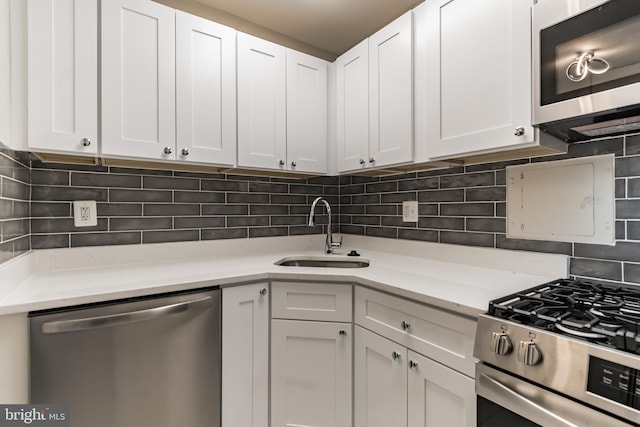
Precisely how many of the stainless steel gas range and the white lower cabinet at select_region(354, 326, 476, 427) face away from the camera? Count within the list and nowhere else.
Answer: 0

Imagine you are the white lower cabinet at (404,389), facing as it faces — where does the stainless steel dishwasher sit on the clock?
The stainless steel dishwasher is roughly at 1 o'clock from the white lower cabinet.

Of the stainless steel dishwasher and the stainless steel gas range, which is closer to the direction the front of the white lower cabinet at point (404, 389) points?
the stainless steel dishwasher

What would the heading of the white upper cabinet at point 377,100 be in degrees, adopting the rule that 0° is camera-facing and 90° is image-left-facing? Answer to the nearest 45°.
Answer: approximately 45°

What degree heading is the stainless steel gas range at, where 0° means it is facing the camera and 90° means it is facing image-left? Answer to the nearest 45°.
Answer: approximately 45°

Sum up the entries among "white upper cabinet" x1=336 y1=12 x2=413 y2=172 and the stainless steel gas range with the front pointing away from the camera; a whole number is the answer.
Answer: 0

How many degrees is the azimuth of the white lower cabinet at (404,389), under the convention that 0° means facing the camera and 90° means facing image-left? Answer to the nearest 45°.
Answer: approximately 45°
